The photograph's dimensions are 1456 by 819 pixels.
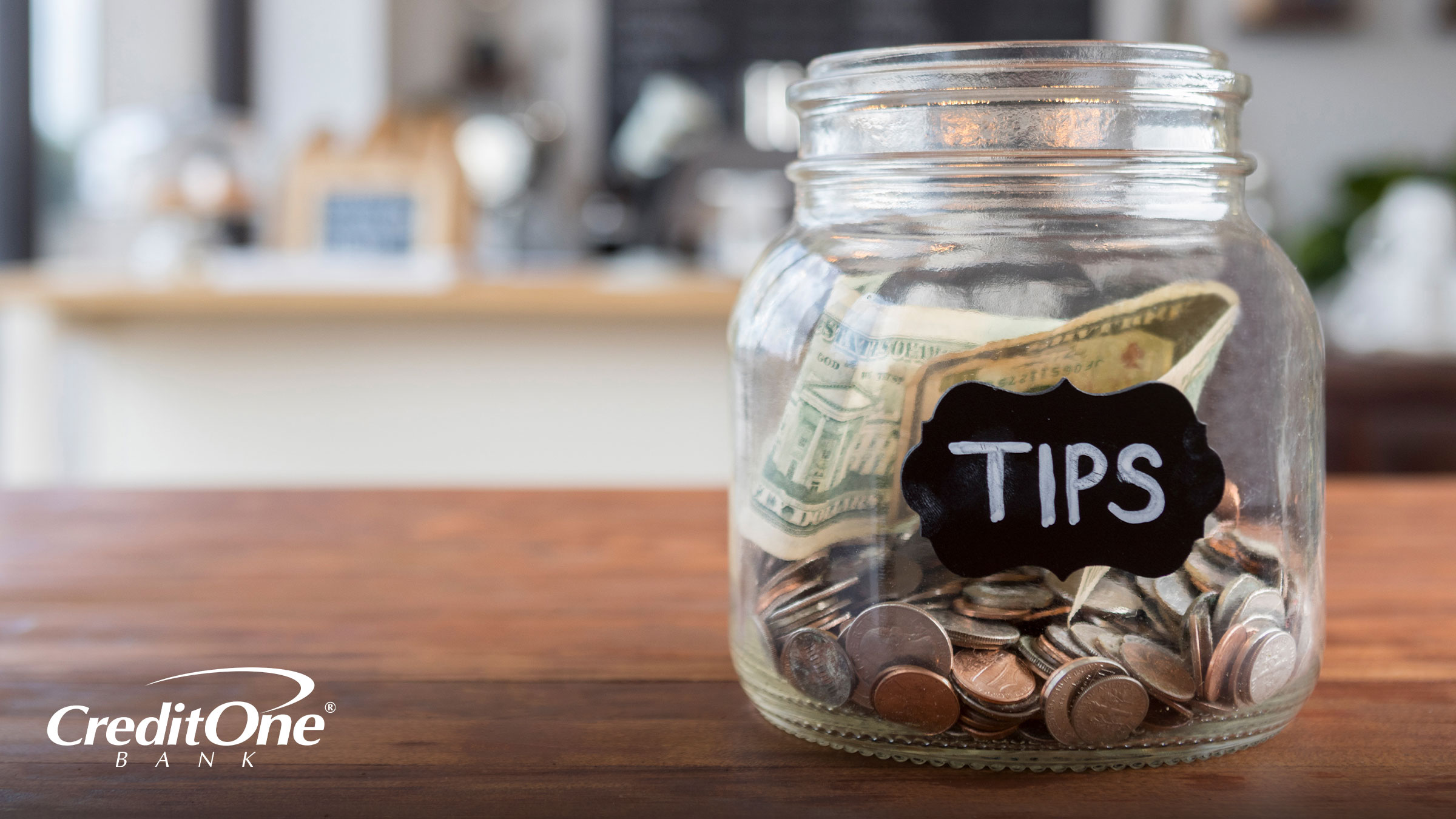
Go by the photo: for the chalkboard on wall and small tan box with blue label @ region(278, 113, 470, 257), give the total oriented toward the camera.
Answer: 2

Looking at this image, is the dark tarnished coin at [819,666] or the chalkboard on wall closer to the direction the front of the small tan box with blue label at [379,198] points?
the dark tarnished coin

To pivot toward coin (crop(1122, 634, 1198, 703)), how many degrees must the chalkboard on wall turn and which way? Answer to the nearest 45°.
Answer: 0° — it already faces it

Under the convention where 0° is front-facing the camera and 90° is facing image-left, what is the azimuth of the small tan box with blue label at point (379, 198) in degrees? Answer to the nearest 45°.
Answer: approximately 0°

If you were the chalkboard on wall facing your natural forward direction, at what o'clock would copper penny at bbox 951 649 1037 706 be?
The copper penny is roughly at 12 o'clock from the chalkboard on wall.

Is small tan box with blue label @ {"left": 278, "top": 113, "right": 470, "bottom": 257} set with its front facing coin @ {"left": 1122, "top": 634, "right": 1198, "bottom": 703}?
yes

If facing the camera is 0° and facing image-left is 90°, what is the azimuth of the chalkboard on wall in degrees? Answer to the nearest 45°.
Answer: approximately 0°
